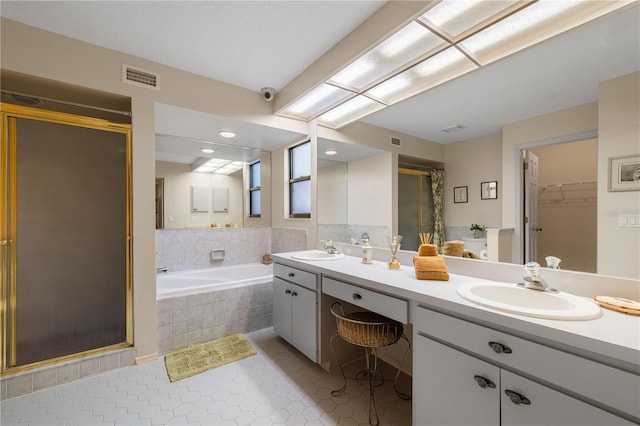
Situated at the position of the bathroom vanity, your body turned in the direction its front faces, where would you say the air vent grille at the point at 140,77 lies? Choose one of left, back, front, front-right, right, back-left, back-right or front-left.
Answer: front-right

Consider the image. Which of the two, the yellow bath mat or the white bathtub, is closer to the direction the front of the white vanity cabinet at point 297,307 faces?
the yellow bath mat

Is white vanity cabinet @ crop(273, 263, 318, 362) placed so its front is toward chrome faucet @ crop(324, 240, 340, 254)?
no

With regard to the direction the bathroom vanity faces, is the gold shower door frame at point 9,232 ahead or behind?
ahead

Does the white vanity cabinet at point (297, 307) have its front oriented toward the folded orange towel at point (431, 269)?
no

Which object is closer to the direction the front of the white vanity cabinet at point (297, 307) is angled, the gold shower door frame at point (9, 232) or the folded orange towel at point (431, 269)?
the gold shower door frame

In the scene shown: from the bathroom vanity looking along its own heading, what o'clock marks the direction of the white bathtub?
The white bathtub is roughly at 2 o'clock from the bathroom vanity.

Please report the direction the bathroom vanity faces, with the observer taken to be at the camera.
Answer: facing the viewer and to the left of the viewer

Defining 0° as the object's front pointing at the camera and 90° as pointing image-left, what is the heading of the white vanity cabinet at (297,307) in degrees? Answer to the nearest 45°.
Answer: approximately 45°

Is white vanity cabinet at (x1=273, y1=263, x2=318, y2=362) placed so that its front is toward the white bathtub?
no

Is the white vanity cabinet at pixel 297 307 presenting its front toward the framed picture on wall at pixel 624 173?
no
